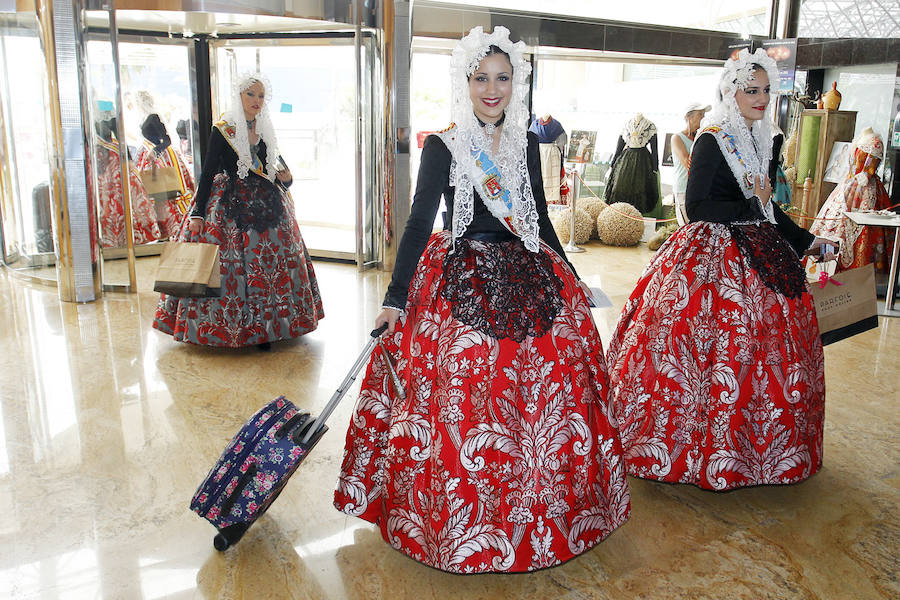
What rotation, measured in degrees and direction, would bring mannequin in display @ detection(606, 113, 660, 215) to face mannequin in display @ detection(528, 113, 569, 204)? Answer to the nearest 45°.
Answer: approximately 45° to its right

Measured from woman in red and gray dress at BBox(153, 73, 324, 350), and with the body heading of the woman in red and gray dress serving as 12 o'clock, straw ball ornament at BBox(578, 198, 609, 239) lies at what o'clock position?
The straw ball ornament is roughly at 9 o'clock from the woman in red and gray dress.

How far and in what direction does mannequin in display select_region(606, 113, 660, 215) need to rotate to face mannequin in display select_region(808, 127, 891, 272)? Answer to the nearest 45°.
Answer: approximately 45° to its left

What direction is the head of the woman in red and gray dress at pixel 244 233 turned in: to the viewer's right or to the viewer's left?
to the viewer's right

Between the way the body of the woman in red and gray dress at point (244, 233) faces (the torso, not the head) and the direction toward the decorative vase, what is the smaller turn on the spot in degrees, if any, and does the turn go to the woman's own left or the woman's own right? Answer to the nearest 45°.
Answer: approximately 45° to the woman's own left

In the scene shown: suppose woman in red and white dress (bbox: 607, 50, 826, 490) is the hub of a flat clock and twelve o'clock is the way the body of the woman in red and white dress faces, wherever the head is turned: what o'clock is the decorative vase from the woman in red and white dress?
The decorative vase is roughly at 8 o'clock from the woman in red and white dress.

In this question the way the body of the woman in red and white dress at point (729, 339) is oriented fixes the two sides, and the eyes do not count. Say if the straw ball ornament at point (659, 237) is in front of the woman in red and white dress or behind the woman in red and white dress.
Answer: behind

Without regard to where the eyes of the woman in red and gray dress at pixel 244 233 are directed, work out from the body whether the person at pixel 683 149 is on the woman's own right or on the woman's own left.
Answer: on the woman's own left
